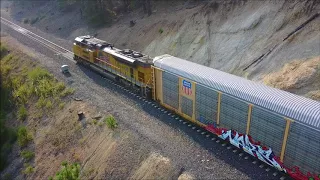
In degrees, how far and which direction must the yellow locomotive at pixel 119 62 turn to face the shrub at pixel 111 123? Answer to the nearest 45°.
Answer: approximately 135° to its left

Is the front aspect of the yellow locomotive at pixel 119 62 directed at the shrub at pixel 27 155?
no

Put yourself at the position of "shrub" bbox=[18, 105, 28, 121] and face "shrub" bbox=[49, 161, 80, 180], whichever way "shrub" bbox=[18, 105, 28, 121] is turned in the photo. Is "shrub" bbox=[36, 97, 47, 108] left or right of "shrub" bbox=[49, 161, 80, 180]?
left

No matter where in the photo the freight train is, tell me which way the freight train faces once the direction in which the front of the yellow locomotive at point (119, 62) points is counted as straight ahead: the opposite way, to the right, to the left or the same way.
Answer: the same way

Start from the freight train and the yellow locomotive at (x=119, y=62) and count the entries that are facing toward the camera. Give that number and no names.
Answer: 0

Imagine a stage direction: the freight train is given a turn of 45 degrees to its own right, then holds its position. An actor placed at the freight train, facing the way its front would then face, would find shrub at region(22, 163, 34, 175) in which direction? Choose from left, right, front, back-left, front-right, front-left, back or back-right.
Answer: left

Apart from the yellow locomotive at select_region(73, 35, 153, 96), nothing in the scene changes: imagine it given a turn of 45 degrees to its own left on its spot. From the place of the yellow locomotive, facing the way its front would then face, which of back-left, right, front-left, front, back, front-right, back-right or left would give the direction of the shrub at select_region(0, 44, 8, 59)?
front-right

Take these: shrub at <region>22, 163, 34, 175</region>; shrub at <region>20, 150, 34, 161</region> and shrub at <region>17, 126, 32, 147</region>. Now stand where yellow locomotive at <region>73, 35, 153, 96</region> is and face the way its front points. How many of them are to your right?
0

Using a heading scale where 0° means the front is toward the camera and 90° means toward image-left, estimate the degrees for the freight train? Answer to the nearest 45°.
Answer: approximately 135°

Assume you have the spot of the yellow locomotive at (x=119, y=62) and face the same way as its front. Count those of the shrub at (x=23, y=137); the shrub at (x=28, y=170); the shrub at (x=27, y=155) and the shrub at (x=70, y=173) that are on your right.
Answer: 0

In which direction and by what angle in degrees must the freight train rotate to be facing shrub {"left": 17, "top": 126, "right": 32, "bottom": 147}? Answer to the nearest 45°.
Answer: approximately 45° to its left

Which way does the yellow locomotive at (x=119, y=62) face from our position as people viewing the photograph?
facing away from the viewer and to the left of the viewer

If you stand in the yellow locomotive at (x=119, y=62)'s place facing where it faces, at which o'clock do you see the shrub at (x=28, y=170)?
The shrub is roughly at 9 o'clock from the yellow locomotive.
